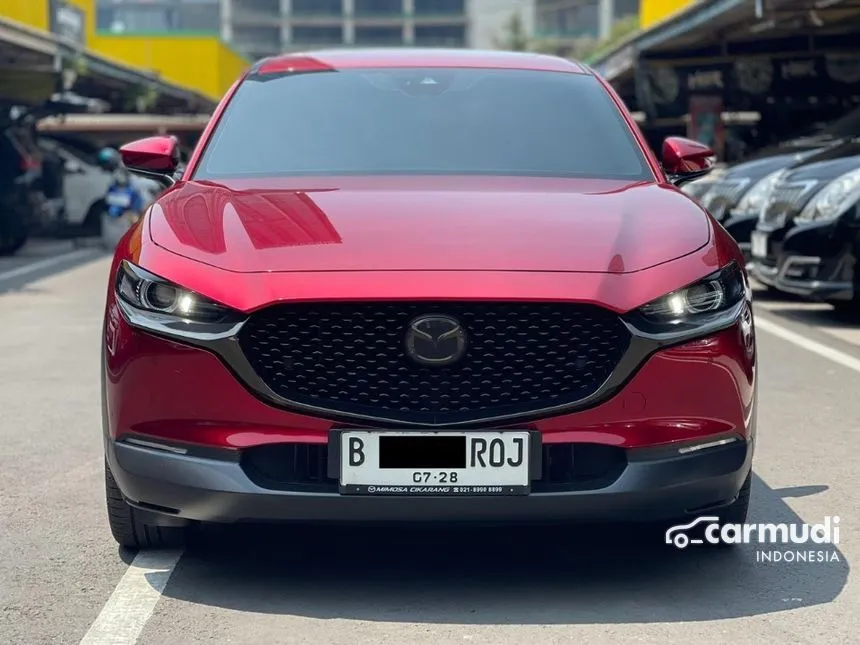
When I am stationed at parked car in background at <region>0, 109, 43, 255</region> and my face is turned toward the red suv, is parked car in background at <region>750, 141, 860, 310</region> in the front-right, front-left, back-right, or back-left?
front-left

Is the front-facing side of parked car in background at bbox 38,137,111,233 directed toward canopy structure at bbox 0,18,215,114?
no

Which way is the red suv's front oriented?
toward the camera

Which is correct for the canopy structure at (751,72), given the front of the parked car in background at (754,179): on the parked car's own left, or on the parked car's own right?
on the parked car's own right

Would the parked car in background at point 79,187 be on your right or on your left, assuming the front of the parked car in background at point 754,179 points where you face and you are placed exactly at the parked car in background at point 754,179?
on your right

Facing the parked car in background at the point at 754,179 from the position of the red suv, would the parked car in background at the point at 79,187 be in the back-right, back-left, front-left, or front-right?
front-left

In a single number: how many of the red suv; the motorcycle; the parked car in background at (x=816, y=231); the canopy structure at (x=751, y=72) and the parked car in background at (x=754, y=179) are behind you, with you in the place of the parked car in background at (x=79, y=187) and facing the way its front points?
0

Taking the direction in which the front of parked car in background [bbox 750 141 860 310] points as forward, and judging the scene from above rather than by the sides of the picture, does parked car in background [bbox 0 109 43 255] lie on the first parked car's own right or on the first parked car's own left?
on the first parked car's own right

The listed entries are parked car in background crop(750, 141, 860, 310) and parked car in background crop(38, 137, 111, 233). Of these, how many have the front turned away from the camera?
0

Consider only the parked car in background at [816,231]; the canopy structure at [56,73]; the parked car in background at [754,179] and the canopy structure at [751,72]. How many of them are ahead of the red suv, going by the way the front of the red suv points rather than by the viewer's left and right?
0

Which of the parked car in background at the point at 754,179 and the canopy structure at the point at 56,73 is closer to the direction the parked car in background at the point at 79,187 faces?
the parked car in background

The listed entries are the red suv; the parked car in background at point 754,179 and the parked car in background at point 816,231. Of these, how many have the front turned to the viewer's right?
0

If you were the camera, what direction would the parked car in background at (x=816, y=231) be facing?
facing the viewer and to the left of the viewer

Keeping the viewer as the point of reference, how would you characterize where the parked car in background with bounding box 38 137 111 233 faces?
facing the viewer and to the right of the viewer

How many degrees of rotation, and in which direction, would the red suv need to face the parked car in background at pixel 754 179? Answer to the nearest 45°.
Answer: approximately 180°

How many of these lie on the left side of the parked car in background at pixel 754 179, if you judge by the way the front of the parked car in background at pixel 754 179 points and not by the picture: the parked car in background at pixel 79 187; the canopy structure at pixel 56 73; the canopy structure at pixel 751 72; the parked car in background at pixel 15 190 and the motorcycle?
0

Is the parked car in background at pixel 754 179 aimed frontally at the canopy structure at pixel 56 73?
no

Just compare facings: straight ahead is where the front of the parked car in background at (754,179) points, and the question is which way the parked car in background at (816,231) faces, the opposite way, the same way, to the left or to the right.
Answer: the same way
